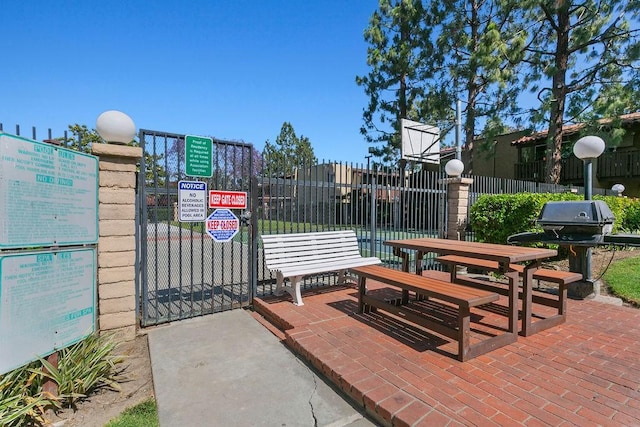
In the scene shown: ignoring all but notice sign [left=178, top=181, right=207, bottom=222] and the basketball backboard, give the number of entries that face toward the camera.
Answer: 1

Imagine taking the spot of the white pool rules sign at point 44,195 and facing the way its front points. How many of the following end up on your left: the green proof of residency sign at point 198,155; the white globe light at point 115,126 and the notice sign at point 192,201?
3

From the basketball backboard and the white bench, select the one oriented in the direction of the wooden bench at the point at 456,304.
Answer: the white bench

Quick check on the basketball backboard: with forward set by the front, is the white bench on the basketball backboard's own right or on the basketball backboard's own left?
on the basketball backboard's own left

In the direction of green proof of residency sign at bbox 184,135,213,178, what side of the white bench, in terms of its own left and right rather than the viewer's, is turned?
right

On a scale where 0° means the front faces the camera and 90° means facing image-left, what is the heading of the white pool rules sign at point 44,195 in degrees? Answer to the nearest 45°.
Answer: approximately 315°

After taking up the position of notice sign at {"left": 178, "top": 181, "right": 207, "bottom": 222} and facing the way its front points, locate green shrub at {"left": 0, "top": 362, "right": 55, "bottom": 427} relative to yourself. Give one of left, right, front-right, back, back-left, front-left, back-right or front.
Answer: front-right

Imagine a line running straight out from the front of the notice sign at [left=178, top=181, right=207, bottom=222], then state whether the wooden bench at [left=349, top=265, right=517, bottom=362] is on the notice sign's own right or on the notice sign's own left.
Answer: on the notice sign's own left

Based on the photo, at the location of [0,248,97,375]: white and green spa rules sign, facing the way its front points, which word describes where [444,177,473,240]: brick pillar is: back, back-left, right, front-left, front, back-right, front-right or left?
front-left
